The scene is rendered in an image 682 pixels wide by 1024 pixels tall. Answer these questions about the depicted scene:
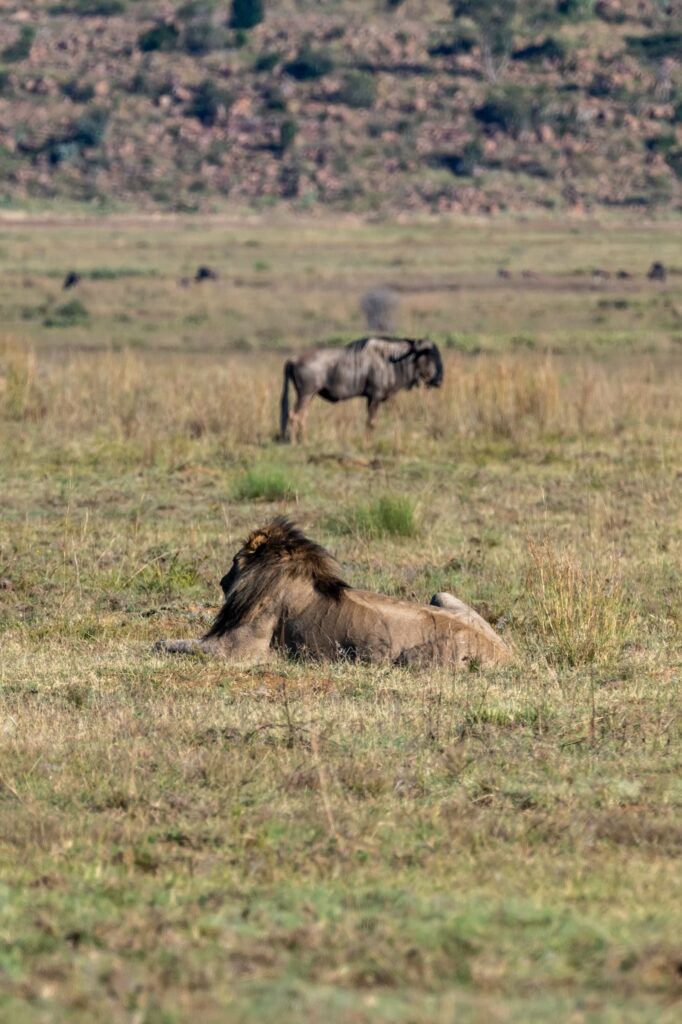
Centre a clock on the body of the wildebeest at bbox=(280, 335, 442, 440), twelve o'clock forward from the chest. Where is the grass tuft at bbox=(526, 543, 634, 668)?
The grass tuft is roughly at 3 o'clock from the wildebeest.

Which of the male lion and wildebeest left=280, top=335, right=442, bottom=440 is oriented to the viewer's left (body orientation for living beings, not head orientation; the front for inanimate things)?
the male lion

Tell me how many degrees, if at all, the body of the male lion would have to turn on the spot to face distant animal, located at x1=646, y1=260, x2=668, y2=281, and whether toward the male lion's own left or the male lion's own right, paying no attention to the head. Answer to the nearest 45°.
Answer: approximately 90° to the male lion's own right

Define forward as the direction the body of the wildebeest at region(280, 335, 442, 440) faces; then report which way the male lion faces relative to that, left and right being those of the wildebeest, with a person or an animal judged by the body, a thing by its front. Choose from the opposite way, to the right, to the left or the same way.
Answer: the opposite way

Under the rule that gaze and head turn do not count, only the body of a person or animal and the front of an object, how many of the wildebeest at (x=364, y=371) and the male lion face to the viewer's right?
1

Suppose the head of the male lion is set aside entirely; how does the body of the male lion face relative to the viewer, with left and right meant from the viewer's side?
facing to the left of the viewer

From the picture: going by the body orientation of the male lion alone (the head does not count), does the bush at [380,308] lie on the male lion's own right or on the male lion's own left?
on the male lion's own right

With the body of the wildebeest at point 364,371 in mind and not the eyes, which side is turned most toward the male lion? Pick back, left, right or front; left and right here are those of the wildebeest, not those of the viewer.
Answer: right

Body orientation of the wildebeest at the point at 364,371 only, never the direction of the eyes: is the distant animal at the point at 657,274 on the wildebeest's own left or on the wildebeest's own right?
on the wildebeest's own left

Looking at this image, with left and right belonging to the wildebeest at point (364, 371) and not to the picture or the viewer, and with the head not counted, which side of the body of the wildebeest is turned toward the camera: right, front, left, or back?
right
